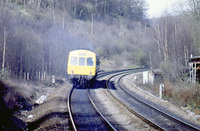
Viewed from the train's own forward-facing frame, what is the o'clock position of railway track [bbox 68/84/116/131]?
The railway track is roughly at 12 o'clock from the train.

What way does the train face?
toward the camera
